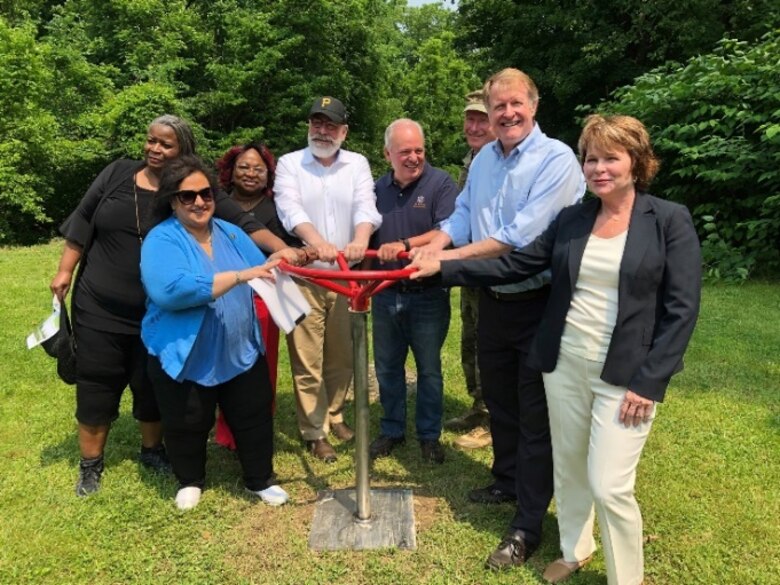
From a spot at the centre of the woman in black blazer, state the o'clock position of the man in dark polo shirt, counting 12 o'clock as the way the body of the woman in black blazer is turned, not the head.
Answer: The man in dark polo shirt is roughly at 3 o'clock from the woman in black blazer.

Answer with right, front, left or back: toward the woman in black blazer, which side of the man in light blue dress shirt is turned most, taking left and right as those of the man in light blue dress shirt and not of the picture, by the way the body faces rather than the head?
left

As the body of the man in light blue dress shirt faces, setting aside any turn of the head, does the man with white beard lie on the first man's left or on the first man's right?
on the first man's right

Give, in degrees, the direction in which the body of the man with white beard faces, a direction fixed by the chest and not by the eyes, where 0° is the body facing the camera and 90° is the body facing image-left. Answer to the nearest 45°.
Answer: approximately 0°

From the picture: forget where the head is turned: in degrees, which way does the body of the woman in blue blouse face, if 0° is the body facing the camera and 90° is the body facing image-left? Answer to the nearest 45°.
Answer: approximately 315°

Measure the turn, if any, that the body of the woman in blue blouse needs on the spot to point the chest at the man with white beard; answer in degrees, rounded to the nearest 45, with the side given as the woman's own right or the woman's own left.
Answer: approximately 90° to the woman's own left
